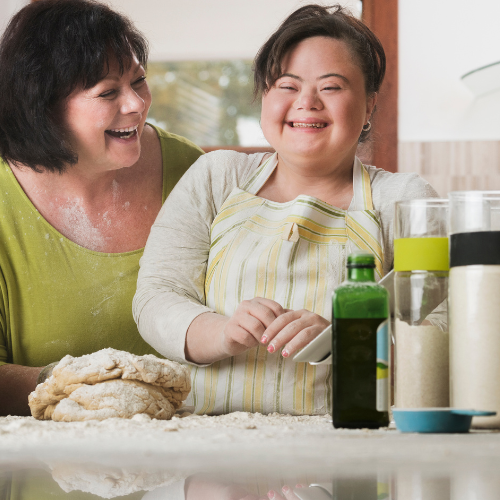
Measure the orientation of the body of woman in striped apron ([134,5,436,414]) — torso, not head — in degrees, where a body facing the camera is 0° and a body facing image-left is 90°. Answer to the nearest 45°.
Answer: approximately 0°

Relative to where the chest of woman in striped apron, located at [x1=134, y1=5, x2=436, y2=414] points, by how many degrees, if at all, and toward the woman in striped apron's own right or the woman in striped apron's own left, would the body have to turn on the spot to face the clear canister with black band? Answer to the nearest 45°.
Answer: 0° — they already face it

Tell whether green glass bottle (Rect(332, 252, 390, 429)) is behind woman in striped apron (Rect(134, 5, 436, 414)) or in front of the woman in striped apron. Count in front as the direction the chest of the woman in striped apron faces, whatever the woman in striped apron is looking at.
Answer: in front

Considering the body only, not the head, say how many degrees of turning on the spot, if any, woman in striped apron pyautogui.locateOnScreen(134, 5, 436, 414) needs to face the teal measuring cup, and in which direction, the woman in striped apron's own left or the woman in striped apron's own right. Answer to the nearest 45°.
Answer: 0° — they already face it
